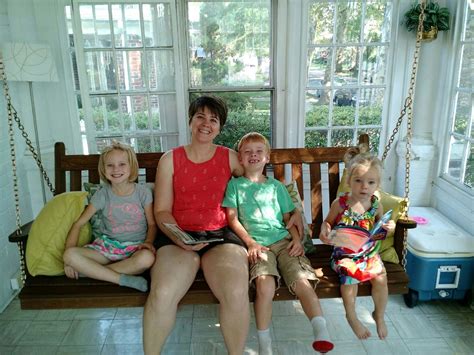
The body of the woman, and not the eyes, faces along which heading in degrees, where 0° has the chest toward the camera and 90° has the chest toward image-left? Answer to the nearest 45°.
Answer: approximately 0°

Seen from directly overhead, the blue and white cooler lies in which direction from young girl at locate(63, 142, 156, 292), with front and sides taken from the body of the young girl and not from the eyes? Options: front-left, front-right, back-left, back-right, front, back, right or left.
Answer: left

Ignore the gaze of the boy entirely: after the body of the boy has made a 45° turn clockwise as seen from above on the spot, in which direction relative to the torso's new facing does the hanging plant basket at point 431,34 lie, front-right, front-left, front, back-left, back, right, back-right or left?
back

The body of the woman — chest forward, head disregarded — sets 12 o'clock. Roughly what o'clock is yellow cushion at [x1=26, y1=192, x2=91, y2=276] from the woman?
The yellow cushion is roughly at 3 o'clock from the woman.

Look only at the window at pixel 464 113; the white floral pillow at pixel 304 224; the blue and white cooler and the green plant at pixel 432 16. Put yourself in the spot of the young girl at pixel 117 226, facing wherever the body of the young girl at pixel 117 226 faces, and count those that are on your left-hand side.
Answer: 4
